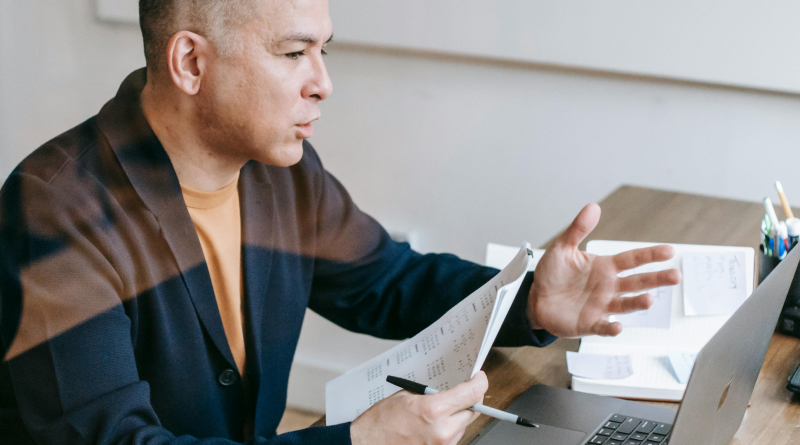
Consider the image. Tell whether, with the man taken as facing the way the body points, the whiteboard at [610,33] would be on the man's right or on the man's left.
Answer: on the man's left

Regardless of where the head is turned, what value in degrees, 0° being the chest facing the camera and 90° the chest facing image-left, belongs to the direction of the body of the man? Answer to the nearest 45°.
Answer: approximately 315°

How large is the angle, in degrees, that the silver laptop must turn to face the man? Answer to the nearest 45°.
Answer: approximately 45° to its left

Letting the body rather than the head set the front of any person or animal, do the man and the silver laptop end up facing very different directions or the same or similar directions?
very different directions

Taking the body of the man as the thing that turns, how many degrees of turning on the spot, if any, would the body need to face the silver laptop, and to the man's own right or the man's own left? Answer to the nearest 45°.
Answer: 0° — they already face it

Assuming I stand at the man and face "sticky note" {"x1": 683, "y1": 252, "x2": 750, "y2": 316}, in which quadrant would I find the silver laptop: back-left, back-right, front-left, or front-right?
front-right

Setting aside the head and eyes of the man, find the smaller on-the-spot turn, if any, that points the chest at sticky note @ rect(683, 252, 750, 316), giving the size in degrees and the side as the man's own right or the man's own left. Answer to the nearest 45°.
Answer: approximately 45° to the man's own left

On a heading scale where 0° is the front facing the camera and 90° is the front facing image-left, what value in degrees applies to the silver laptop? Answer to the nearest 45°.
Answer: approximately 135°
